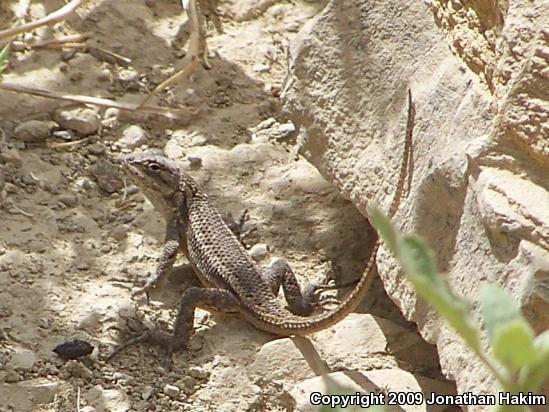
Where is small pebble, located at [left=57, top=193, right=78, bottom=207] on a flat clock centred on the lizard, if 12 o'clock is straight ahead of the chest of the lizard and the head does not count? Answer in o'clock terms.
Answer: The small pebble is roughly at 11 o'clock from the lizard.

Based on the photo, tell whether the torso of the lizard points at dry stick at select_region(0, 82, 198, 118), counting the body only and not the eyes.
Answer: yes

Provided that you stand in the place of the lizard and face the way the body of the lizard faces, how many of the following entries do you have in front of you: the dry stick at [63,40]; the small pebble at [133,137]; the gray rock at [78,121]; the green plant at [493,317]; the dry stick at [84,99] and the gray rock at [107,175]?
5

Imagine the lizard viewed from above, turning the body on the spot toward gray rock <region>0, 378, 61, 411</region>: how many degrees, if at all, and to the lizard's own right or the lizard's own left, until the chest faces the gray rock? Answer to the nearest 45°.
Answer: approximately 90° to the lizard's own left

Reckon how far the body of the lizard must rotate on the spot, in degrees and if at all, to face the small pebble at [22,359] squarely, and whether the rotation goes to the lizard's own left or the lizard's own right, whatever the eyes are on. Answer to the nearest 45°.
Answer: approximately 90° to the lizard's own left

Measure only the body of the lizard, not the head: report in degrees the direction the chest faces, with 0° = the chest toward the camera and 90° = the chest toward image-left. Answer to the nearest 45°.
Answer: approximately 135°

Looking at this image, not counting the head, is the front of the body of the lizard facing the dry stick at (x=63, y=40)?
yes

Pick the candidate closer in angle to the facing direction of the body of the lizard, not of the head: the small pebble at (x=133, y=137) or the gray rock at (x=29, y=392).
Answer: the small pebble

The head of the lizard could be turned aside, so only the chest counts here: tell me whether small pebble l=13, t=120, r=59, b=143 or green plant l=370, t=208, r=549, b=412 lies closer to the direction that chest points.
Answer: the small pebble

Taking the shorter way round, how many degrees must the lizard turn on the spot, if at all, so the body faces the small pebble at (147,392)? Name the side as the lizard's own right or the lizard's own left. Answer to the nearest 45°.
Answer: approximately 135° to the lizard's own left
